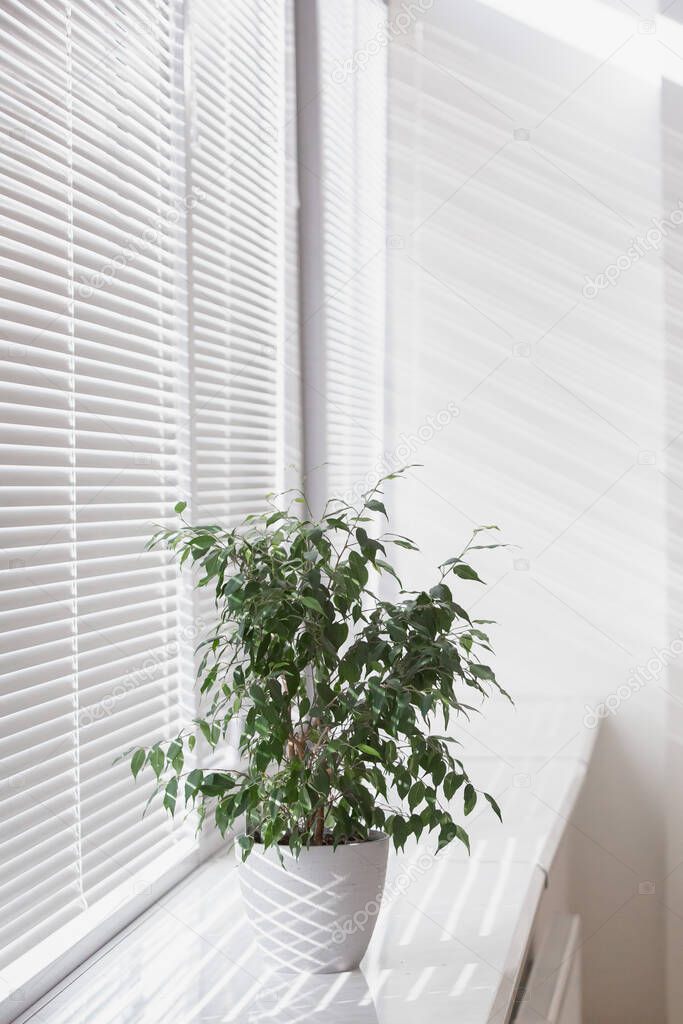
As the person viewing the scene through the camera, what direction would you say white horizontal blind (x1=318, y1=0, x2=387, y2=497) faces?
facing the viewer and to the right of the viewer

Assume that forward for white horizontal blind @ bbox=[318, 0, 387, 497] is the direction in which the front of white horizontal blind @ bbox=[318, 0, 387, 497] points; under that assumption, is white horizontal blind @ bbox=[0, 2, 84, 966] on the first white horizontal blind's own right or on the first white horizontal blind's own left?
on the first white horizontal blind's own right

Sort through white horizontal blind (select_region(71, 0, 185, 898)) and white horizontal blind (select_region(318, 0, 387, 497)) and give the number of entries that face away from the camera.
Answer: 0

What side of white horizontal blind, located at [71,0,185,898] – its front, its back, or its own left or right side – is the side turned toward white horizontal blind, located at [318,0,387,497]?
left
